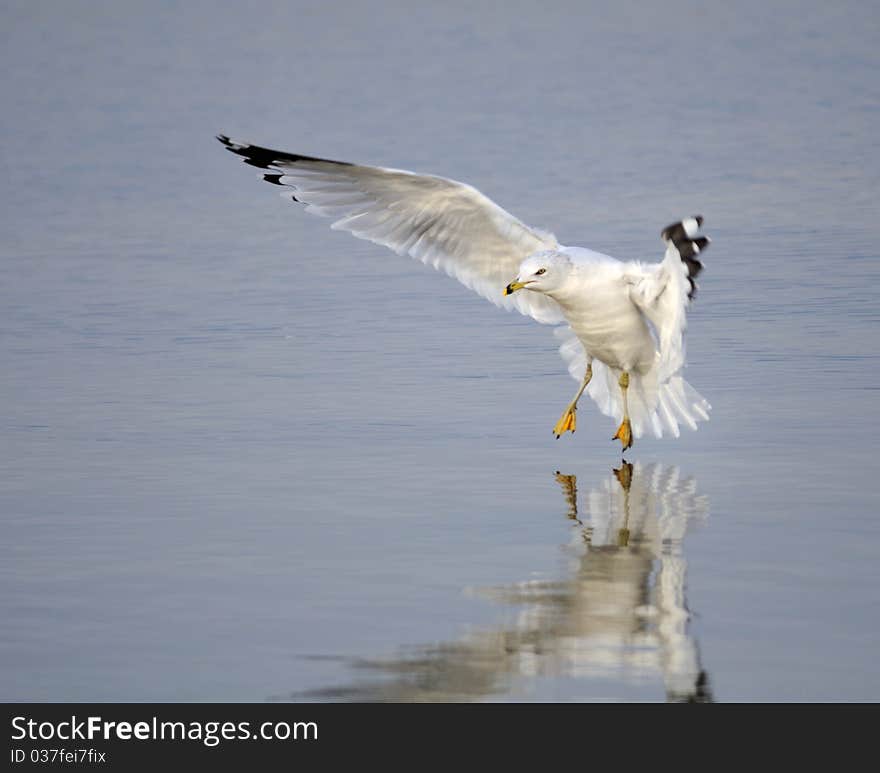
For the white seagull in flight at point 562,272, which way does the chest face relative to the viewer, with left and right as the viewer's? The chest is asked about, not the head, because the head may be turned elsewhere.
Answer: facing the viewer and to the left of the viewer
